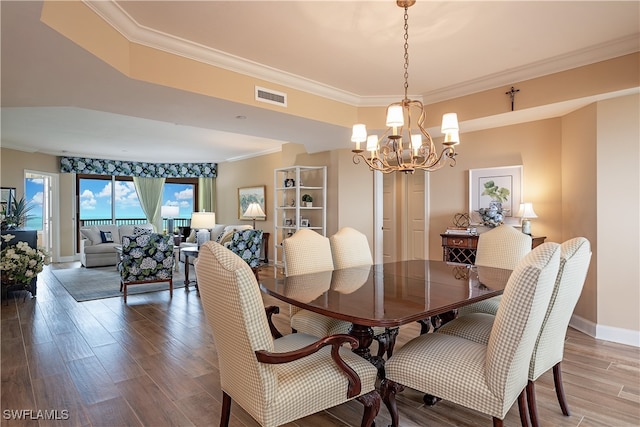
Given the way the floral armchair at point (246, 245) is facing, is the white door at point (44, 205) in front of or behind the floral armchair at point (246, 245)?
in front

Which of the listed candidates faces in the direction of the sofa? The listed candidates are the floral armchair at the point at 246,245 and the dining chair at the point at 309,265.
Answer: the floral armchair

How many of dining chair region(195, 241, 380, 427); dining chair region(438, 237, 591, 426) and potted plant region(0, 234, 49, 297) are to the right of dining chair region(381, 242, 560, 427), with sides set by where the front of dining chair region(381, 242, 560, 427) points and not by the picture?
1

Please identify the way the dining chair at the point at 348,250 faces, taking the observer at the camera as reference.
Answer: facing the viewer and to the right of the viewer

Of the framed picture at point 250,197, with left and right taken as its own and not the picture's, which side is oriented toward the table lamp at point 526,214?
left

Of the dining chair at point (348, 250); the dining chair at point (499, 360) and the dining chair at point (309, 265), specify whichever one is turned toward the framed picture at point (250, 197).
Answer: the dining chair at point (499, 360)

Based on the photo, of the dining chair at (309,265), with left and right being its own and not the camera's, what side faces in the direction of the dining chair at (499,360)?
front

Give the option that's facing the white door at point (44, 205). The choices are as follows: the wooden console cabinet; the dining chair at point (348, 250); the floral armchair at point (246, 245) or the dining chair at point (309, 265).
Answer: the floral armchair

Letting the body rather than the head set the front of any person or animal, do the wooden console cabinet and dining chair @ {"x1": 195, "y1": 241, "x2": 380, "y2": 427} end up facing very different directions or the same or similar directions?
very different directions
